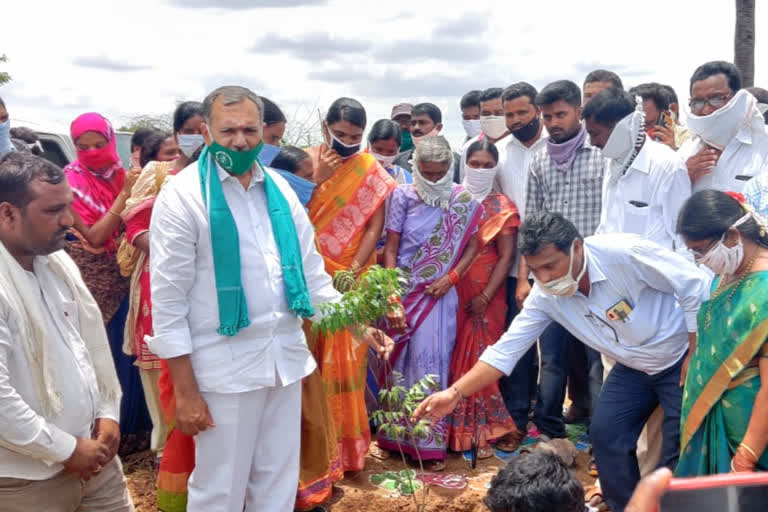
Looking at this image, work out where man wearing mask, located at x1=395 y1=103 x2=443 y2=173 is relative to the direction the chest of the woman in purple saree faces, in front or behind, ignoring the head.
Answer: behind

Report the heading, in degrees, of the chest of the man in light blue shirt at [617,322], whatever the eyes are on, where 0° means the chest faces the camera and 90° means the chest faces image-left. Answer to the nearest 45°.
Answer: approximately 45°

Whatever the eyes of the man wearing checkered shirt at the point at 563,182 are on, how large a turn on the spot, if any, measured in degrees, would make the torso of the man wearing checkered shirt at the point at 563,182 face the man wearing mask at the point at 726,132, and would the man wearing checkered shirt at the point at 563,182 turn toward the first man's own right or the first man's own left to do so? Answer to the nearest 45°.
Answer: approximately 90° to the first man's own left

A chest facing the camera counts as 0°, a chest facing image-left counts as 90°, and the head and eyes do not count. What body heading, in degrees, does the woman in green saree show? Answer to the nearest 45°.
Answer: approximately 45°

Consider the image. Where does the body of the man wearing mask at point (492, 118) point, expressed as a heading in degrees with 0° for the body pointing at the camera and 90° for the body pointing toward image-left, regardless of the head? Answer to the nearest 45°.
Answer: approximately 0°

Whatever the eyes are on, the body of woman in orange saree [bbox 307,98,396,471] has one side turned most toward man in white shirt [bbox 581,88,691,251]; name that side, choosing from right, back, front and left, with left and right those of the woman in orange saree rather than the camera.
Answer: left

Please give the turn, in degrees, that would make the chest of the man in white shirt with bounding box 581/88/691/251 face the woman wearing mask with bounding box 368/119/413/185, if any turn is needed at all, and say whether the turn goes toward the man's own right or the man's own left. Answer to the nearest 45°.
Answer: approximately 45° to the man's own right
